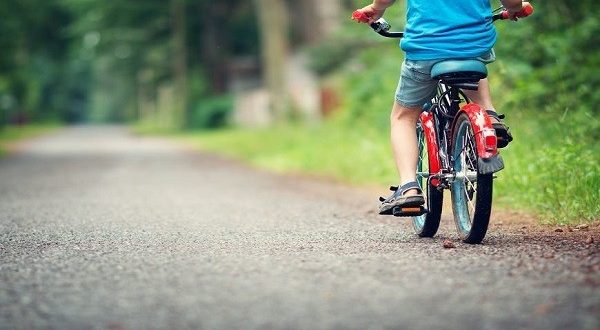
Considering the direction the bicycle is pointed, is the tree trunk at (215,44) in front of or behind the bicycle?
in front

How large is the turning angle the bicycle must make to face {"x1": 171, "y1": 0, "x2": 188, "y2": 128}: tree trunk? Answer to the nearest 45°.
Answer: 0° — it already faces it

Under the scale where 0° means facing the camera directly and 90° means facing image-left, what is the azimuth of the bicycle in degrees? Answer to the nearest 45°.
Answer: approximately 180°

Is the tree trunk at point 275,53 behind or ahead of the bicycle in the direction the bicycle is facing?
ahead
